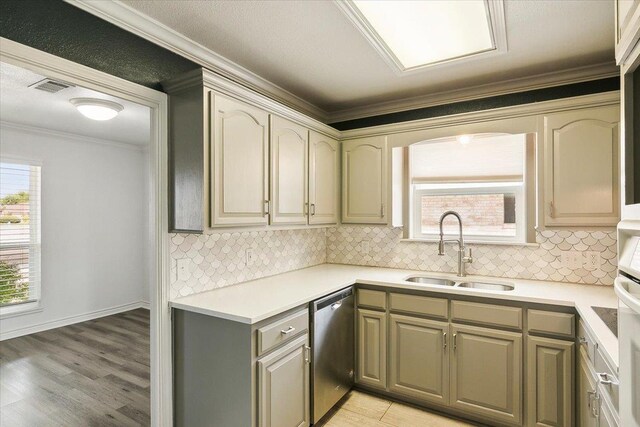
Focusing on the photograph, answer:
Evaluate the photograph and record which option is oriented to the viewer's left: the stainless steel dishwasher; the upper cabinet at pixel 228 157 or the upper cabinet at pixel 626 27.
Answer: the upper cabinet at pixel 626 27

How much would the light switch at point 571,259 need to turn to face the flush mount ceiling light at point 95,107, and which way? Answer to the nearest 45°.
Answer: approximately 45° to its right

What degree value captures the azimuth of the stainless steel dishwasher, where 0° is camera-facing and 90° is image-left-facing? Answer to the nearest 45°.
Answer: approximately 315°

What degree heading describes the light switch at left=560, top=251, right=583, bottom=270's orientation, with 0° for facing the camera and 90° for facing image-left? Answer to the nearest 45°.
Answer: approximately 0°

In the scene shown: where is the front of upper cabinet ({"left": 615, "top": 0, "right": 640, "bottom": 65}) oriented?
to the viewer's left

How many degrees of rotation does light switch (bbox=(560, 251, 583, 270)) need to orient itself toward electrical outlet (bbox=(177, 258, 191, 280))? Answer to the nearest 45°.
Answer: approximately 45° to its right

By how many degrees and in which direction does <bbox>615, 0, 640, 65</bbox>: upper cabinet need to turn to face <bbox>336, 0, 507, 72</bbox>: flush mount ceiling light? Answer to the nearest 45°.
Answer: approximately 45° to its right
